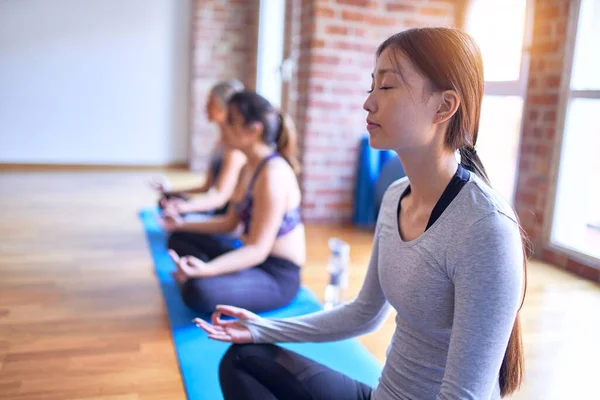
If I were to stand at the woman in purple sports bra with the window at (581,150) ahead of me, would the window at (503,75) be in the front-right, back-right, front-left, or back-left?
front-left

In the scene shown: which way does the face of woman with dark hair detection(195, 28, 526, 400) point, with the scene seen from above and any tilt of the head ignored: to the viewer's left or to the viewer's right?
to the viewer's left

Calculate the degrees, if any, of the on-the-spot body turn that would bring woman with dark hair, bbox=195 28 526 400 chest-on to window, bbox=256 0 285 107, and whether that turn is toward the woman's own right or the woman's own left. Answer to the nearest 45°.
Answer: approximately 135° to the woman's own right

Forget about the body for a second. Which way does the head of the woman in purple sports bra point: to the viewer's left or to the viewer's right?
to the viewer's left

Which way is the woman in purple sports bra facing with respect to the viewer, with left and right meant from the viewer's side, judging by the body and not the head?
facing to the left of the viewer

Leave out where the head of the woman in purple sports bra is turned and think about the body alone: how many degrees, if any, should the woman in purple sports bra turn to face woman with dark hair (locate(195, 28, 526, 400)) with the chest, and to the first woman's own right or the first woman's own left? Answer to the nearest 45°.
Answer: approximately 90° to the first woman's own left

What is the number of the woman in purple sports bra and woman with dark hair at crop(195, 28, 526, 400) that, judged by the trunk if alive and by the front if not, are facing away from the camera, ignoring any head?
0

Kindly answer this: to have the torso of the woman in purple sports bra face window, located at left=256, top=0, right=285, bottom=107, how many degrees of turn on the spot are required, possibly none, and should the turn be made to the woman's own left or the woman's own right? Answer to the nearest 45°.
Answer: approximately 90° to the woman's own right

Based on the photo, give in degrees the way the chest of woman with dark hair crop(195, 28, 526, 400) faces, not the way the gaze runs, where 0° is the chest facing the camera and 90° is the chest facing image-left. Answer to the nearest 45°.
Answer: approximately 45°

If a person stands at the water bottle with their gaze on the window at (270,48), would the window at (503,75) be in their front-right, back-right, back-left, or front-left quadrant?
front-right
